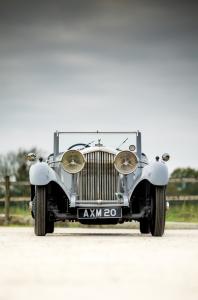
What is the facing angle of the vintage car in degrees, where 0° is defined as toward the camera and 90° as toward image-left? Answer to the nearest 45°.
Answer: approximately 0°
